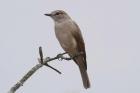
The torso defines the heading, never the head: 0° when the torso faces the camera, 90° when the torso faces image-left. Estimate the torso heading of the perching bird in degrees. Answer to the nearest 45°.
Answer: approximately 45°
